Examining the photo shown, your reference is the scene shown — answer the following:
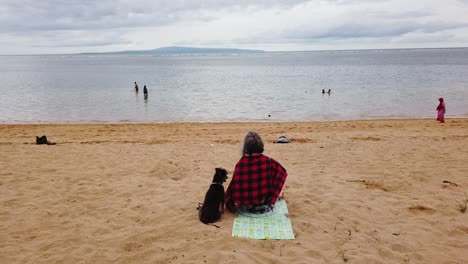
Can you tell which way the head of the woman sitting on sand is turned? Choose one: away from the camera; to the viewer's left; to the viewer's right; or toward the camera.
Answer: away from the camera

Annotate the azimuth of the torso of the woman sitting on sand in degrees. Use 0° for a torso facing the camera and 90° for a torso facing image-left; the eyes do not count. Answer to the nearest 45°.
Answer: approximately 180°
